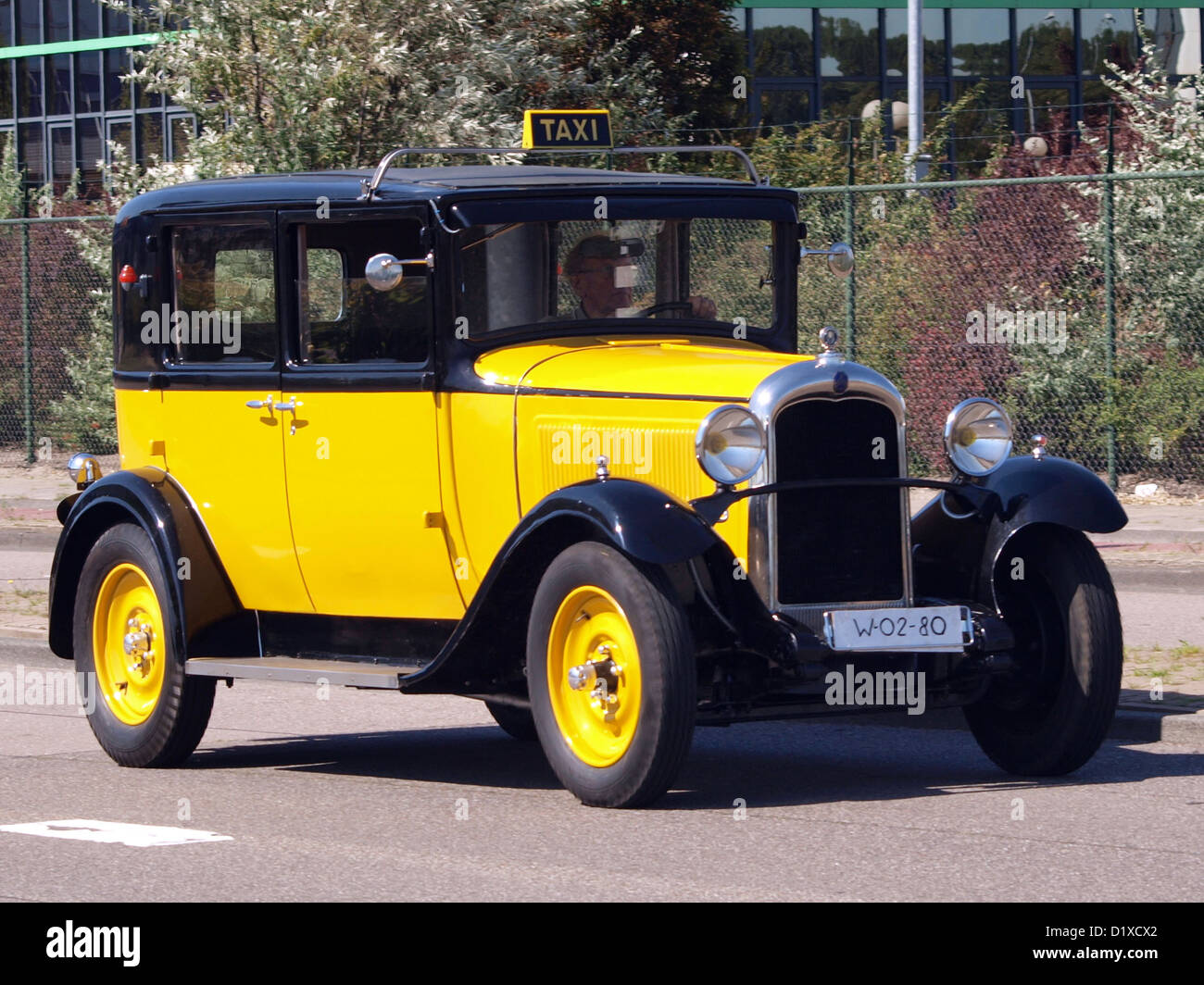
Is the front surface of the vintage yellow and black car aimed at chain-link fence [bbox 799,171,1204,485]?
no

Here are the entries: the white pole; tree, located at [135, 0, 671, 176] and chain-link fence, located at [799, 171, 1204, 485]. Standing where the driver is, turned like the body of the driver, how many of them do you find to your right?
0

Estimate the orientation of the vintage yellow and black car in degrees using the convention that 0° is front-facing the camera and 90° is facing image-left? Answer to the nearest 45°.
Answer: approximately 315°

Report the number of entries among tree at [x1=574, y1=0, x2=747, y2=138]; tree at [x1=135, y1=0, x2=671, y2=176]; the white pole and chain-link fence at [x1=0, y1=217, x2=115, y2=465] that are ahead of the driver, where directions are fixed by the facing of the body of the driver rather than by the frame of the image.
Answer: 0

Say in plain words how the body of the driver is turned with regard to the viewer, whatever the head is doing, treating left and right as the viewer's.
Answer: facing the viewer and to the right of the viewer

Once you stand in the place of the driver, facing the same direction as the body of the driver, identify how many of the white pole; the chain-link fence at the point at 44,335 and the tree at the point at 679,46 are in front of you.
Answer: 0

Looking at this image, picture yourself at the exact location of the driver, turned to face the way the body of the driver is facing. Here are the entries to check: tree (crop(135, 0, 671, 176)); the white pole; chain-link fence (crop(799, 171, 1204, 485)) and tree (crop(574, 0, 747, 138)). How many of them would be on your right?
0

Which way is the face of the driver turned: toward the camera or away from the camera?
toward the camera

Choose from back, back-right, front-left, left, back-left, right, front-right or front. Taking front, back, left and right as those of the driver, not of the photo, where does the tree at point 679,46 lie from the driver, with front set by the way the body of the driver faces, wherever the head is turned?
back-left

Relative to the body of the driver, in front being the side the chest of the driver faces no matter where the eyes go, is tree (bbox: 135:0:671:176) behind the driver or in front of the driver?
behind

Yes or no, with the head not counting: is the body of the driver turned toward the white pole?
no
